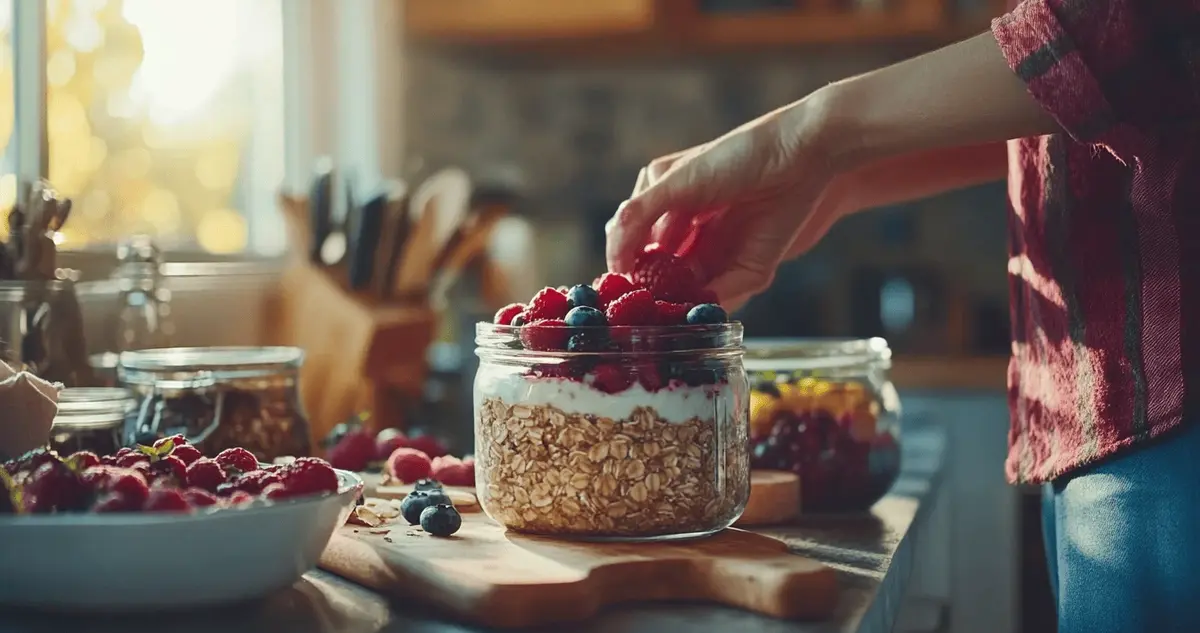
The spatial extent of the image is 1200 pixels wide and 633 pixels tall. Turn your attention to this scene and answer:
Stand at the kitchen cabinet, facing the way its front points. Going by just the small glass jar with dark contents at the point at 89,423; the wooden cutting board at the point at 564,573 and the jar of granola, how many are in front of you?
3

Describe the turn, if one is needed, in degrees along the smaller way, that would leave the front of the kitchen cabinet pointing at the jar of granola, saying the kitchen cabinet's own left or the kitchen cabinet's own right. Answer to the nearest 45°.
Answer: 0° — it already faces it

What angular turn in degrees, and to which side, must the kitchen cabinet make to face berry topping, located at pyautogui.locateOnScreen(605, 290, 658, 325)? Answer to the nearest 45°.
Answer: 0° — it already faces it

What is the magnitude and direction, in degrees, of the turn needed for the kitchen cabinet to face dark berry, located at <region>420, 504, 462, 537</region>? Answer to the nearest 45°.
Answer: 0° — it already faces it

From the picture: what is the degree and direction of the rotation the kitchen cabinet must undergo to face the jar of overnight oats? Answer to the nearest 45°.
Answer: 0° — it already faces it

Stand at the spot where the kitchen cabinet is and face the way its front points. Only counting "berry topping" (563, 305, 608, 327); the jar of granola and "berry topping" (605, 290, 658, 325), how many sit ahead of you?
3

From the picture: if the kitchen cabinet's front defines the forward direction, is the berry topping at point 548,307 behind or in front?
in front

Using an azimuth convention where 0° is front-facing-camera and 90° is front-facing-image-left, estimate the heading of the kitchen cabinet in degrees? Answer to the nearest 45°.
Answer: approximately 0°

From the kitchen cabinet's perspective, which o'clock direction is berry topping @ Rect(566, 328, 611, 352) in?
The berry topping is roughly at 12 o'clock from the kitchen cabinet.

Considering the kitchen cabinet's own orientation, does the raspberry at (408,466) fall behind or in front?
in front

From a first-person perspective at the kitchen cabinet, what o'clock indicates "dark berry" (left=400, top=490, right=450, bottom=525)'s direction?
The dark berry is roughly at 12 o'clock from the kitchen cabinet.
